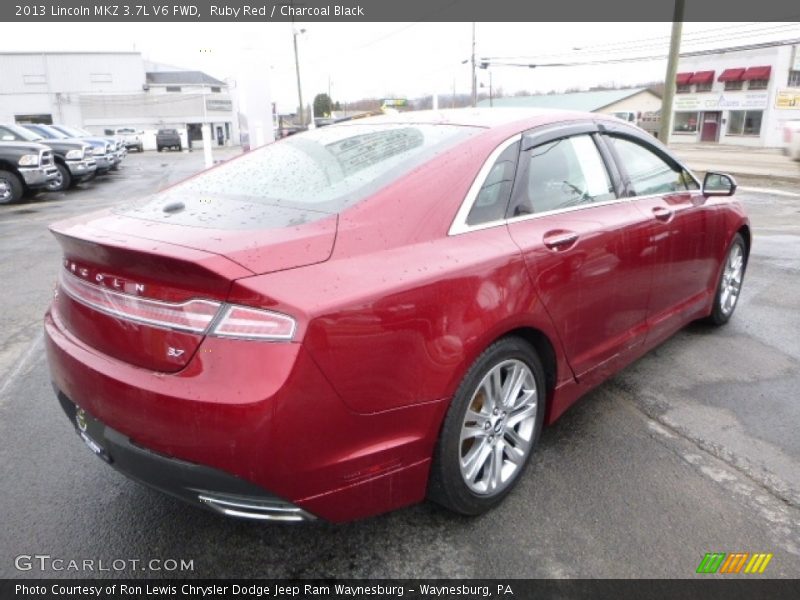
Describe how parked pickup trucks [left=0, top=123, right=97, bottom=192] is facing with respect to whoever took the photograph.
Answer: facing the viewer and to the right of the viewer

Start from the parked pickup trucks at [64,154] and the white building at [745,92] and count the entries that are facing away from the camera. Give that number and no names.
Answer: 0

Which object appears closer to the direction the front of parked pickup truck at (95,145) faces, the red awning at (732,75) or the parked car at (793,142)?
the parked car

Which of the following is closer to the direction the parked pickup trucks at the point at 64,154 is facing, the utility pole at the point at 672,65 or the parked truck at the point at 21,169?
the utility pole

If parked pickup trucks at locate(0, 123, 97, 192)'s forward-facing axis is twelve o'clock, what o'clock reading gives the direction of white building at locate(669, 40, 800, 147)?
The white building is roughly at 10 o'clock from the parked pickup trucks.

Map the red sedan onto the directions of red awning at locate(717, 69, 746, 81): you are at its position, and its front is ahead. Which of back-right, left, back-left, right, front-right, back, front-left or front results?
front-left

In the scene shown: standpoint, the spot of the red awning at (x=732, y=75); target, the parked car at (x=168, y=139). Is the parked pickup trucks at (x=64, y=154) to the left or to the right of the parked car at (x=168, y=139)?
left

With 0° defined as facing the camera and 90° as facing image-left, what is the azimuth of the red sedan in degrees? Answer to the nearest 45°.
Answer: approximately 225°

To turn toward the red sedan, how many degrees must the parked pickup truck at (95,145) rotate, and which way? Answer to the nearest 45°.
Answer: approximately 45° to its right

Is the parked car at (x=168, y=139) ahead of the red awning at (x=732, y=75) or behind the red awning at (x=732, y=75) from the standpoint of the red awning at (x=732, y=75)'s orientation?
ahead

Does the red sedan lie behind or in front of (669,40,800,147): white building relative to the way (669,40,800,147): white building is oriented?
in front

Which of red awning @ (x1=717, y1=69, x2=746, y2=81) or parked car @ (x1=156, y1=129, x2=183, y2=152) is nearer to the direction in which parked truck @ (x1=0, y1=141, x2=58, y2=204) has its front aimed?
the red awning
